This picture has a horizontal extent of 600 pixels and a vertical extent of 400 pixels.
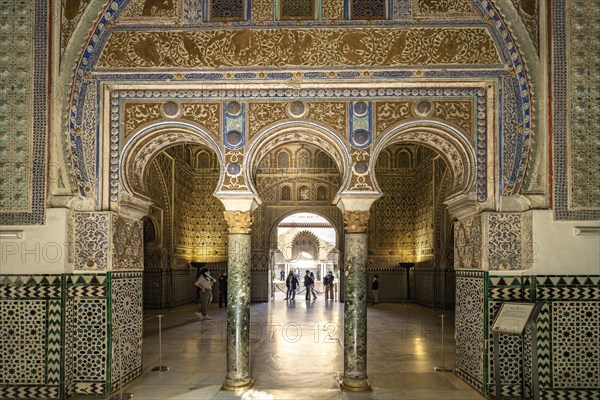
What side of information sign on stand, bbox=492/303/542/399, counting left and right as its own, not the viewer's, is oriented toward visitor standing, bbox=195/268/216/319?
right

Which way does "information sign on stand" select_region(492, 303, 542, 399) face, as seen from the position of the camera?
facing the viewer and to the left of the viewer

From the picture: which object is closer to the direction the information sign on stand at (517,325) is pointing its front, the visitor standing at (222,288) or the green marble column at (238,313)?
the green marble column

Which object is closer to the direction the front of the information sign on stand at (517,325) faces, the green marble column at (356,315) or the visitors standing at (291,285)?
the green marble column

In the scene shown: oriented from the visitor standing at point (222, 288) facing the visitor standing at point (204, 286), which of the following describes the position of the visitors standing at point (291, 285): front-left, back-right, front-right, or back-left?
back-left

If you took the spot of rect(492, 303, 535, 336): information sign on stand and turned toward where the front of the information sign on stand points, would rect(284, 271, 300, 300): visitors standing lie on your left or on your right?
on your right
